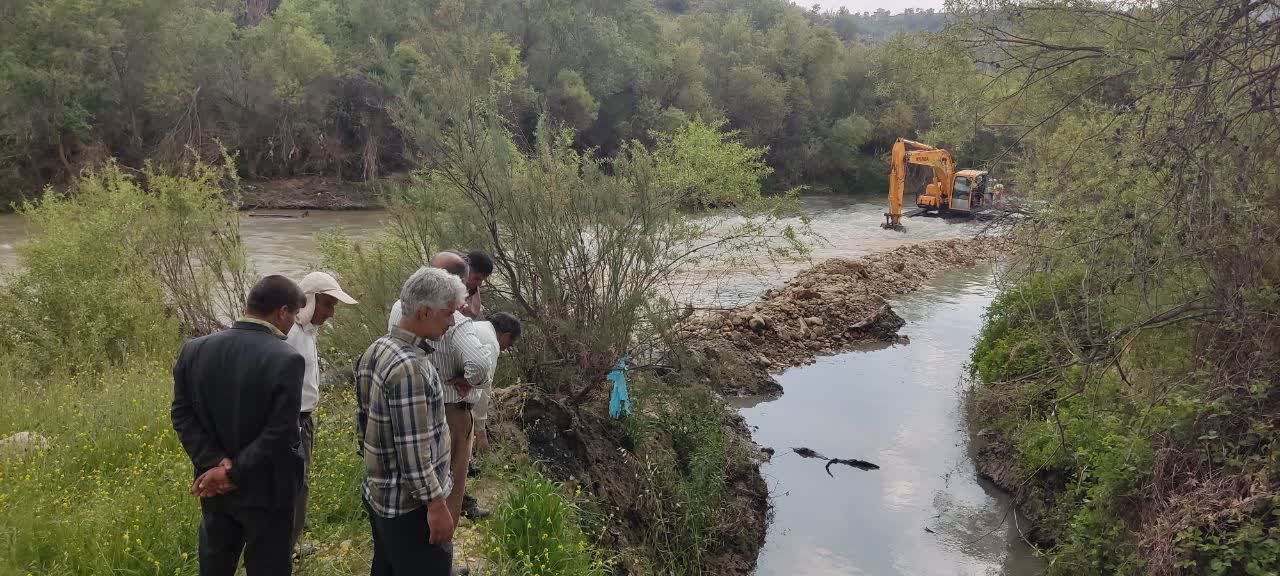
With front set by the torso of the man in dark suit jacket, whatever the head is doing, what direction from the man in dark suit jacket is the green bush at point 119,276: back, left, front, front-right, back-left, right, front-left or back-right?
front-left

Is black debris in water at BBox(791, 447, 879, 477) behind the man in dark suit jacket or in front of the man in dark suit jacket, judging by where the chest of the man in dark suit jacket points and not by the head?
in front

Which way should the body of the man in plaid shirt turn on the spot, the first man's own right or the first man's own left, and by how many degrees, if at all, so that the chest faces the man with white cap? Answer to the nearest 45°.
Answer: approximately 90° to the first man's own left

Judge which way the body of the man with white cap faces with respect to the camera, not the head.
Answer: to the viewer's right

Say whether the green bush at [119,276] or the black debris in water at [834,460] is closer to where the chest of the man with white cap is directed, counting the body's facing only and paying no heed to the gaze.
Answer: the black debris in water

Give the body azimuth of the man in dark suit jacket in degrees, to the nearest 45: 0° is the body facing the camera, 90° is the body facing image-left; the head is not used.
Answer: approximately 225°

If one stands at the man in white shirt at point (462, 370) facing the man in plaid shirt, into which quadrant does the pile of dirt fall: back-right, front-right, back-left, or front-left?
back-left

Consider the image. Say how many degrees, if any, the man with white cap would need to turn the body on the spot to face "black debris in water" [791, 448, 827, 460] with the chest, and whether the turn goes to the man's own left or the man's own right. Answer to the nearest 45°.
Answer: approximately 45° to the man's own left

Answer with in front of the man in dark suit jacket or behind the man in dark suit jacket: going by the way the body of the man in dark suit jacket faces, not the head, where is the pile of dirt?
in front

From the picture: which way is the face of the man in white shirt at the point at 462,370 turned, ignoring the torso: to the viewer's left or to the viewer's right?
to the viewer's right

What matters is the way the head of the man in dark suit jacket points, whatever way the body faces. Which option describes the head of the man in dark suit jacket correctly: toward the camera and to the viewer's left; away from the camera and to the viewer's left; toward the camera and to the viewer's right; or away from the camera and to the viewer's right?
away from the camera and to the viewer's right
